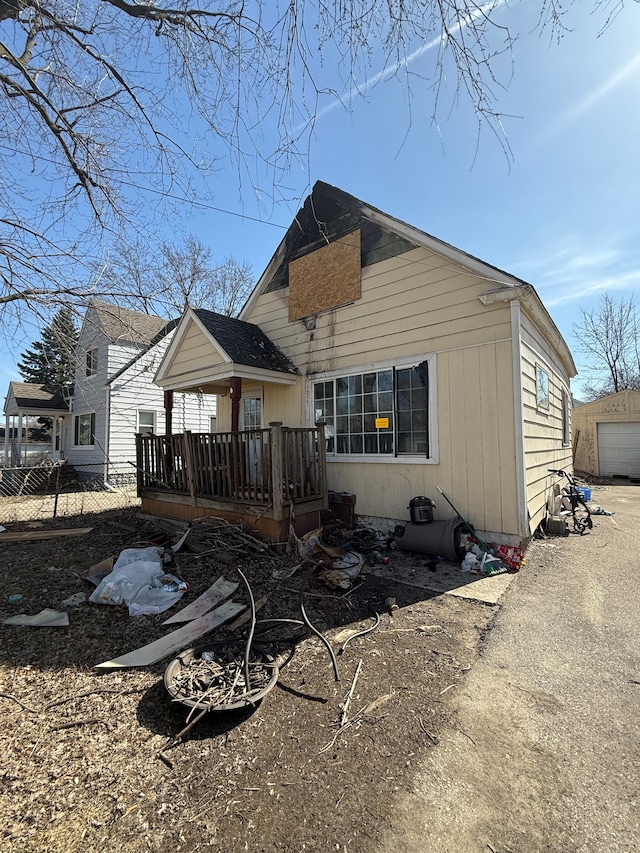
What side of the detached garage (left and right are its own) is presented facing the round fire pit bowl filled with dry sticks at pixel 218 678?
front

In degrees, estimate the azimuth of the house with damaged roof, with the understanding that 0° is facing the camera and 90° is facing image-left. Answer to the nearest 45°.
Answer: approximately 45°

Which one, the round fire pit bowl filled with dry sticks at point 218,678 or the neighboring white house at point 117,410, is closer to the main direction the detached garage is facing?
the round fire pit bowl filled with dry sticks

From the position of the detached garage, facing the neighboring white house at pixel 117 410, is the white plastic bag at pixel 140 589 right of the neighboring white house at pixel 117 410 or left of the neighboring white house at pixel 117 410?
left

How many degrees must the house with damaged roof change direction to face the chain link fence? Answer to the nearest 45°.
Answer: approximately 90° to its right

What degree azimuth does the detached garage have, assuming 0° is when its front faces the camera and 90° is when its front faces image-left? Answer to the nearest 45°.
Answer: approximately 0°

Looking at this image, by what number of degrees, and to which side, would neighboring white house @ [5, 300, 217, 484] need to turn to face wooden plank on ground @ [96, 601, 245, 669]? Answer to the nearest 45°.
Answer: approximately 45° to its left

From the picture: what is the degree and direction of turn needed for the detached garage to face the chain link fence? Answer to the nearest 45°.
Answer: approximately 45° to its right

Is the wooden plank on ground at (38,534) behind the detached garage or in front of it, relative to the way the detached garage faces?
in front

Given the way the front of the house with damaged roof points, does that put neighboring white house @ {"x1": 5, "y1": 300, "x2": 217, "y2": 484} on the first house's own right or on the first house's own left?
on the first house's own right

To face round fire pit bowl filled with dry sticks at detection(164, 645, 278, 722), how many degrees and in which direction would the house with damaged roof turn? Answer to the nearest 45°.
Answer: approximately 45° to its left

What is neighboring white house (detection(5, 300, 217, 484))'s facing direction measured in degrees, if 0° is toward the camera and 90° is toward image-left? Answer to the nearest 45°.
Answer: approximately 45°

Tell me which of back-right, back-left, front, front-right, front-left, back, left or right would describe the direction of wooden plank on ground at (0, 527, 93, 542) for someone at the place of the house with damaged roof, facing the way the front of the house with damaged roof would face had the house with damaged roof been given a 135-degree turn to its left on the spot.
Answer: back

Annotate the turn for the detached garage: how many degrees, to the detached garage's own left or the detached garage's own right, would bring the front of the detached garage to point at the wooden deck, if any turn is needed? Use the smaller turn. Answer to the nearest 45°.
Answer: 0° — it already faces it
